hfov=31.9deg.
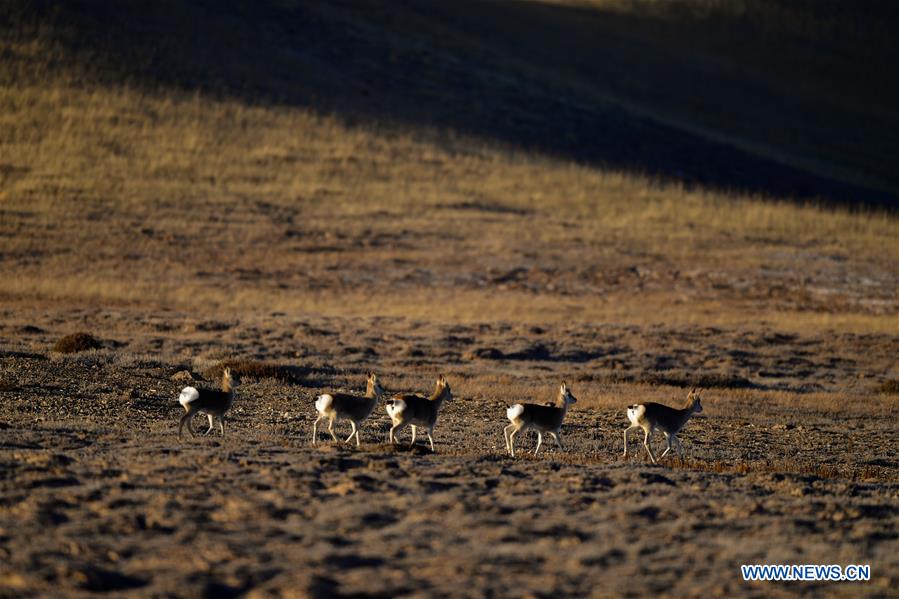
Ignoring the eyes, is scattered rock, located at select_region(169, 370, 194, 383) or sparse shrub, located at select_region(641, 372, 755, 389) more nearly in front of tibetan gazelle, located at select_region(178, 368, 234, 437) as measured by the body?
the sparse shrub

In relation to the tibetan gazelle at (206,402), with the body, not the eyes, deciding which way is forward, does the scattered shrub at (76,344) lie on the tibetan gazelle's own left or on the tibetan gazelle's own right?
on the tibetan gazelle's own left

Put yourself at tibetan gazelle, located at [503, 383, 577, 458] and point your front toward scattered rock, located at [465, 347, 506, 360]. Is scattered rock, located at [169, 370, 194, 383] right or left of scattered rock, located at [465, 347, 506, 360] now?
left

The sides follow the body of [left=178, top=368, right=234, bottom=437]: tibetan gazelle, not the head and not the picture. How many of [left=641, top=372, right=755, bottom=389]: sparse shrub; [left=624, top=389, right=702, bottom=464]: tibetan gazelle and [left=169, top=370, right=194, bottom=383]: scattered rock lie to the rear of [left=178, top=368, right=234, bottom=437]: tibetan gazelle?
0

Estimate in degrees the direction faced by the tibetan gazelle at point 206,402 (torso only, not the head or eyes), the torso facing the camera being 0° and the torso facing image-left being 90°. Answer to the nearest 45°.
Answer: approximately 225°

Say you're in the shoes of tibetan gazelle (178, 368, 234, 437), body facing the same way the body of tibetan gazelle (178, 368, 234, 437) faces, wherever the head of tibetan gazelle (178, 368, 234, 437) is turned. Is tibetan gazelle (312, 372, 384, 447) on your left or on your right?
on your right

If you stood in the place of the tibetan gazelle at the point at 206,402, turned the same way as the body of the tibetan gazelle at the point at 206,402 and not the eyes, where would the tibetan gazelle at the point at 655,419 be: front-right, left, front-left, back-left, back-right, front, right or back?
front-right

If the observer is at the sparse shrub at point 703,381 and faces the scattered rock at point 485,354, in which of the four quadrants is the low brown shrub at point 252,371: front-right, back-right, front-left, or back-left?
front-left

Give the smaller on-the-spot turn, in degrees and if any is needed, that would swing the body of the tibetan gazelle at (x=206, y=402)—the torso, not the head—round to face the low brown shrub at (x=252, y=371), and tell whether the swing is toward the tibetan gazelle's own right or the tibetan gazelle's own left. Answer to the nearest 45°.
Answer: approximately 45° to the tibetan gazelle's own left

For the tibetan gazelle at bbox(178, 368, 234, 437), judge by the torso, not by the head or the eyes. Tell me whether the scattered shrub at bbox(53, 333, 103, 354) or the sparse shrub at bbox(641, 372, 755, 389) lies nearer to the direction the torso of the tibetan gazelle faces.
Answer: the sparse shrub

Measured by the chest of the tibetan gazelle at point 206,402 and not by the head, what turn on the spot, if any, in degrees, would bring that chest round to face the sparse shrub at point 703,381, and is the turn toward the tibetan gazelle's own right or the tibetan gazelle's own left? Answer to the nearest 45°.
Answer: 0° — it already faces it

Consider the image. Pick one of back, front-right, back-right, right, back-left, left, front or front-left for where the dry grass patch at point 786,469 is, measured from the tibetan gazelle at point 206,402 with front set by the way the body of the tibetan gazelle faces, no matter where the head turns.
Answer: front-right

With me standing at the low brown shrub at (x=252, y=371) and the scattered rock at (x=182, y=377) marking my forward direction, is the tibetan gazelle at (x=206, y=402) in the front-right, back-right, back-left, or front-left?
front-left

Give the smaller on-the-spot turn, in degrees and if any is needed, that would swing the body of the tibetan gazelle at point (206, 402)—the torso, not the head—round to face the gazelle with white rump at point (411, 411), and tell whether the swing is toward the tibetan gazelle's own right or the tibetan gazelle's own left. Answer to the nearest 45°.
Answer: approximately 45° to the tibetan gazelle's own right

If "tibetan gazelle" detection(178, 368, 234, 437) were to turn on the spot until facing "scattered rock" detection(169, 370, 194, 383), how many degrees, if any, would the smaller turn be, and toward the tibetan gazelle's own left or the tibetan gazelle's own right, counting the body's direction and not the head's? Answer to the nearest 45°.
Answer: approximately 45° to the tibetan gazelle's own left
